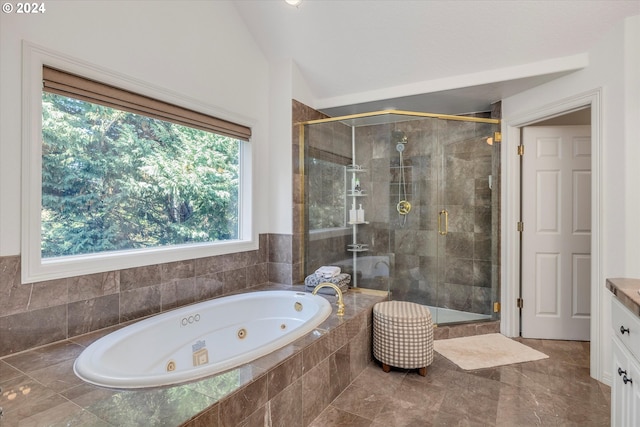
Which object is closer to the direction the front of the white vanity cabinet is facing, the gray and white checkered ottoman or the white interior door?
the gray and white checkered ottoman

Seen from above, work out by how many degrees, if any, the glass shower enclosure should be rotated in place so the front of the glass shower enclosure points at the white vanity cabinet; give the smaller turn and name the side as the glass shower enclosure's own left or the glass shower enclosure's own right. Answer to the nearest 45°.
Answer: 0° — it already faces it

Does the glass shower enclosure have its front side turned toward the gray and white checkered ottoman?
yes

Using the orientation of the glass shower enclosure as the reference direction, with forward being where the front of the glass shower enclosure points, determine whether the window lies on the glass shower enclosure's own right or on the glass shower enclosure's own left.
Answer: on the glass shower enclosure's own right

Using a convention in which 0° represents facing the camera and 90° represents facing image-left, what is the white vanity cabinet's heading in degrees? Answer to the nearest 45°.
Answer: approximately 90°

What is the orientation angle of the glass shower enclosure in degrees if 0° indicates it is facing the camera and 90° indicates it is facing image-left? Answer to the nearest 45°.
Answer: approximately 0°

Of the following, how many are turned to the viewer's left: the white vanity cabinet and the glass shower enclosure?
1
